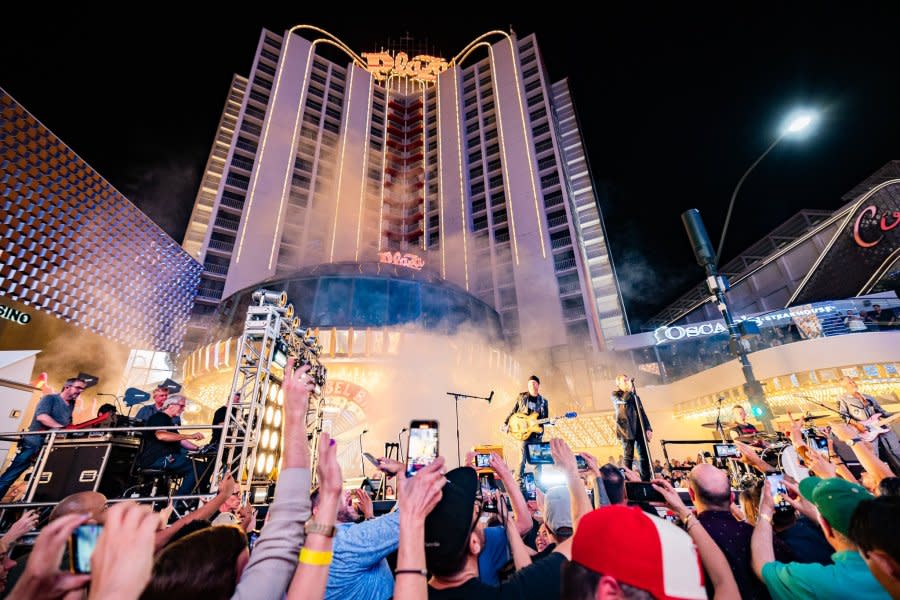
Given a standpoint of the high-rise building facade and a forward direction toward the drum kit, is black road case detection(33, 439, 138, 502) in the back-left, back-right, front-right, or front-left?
front-right

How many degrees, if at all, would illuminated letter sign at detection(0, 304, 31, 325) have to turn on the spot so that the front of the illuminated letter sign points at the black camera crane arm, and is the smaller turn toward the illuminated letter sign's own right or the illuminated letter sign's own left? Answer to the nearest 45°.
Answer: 0° — it already faces it

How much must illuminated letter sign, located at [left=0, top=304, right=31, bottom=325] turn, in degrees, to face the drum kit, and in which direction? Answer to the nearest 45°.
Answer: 0° — it already faces it

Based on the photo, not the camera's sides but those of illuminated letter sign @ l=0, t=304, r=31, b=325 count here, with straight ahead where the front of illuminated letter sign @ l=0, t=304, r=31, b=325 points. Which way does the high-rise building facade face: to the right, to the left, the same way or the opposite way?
to the right

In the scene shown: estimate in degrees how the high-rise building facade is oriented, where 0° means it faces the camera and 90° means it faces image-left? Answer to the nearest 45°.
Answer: approximately 0°

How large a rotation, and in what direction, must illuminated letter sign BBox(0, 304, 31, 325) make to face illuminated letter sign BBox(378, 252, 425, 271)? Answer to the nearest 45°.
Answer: approximately 45° to its left

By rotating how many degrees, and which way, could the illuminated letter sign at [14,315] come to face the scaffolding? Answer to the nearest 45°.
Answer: approximately 45° to its right

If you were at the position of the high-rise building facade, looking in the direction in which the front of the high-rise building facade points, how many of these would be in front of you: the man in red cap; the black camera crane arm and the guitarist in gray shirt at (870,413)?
3

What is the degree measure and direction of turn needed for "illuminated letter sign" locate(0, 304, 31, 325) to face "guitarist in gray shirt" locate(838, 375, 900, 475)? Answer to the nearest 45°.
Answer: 0° — it already faces them

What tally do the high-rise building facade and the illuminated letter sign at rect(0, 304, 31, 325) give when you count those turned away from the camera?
0

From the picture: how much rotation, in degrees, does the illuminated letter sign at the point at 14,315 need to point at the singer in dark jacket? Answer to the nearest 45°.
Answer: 0° — it already faces them
